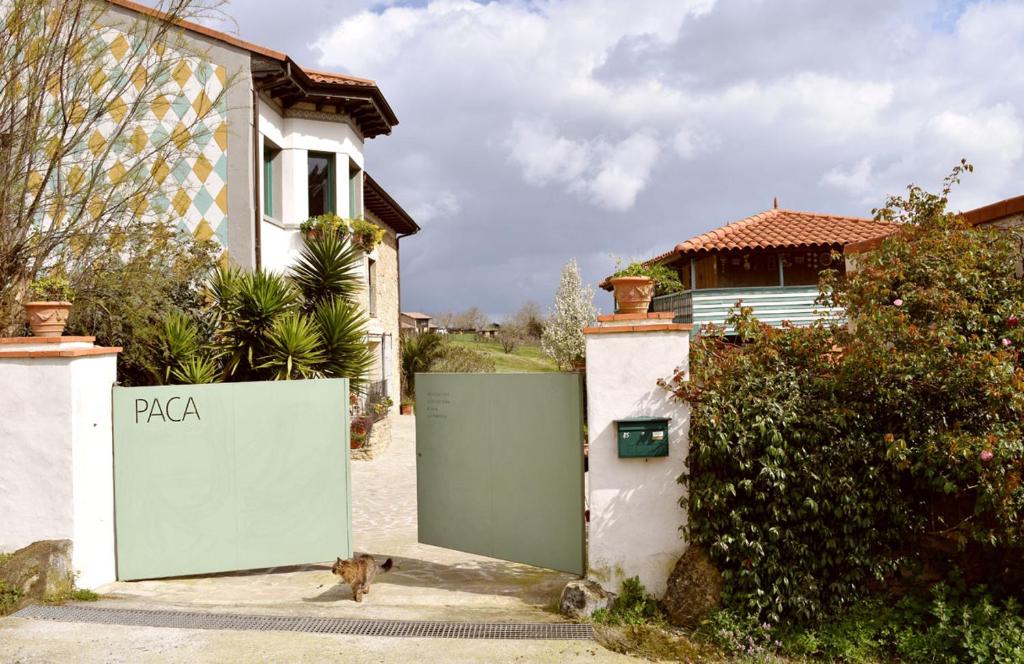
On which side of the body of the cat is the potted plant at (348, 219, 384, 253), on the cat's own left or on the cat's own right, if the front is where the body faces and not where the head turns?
on the cat's own right

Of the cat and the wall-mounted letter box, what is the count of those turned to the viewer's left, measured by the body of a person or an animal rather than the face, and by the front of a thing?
1

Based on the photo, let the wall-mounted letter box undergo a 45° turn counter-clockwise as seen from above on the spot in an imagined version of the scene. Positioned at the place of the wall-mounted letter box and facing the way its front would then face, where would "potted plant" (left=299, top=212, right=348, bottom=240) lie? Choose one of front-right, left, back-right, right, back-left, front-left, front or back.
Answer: back

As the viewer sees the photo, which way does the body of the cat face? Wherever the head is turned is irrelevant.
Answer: to the viewer's left

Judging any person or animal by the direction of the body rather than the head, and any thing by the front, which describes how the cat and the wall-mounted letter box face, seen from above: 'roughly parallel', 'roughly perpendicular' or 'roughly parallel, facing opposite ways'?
roughly perpendicular

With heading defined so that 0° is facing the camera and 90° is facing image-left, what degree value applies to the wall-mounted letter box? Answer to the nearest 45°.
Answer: approximately 0°

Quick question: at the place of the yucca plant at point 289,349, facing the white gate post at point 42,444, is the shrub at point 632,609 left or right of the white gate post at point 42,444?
left

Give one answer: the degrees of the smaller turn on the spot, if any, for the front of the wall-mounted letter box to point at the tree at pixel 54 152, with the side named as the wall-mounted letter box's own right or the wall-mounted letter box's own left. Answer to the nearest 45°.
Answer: approximately 90° to the wall-mounted letter box's own right

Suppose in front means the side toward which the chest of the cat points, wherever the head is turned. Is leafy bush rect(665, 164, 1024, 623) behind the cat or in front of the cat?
behind

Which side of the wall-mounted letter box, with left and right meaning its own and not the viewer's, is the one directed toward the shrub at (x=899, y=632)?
left
